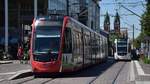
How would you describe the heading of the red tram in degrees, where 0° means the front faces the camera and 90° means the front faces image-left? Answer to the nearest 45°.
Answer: approximately 45°
